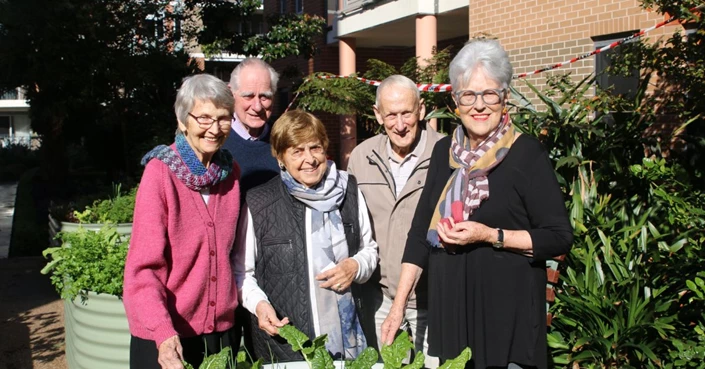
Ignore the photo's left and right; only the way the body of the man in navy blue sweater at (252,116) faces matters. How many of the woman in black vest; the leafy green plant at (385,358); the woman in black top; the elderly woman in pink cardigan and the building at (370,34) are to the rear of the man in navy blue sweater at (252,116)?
1

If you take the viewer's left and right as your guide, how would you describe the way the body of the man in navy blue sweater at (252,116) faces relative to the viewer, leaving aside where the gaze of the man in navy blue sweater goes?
facing the viewer

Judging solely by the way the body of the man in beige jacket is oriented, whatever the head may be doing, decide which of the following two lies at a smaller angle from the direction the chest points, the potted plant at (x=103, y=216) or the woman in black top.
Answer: the woman in black top

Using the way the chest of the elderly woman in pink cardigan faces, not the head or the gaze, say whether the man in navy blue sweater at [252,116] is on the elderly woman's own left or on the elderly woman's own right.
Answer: on the elderly woman's own left

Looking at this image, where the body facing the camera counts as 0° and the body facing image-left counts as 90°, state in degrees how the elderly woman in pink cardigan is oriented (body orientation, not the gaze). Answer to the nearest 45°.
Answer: approximately 315°

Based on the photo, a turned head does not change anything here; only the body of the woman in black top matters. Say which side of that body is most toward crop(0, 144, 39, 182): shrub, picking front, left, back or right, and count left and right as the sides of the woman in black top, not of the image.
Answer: right

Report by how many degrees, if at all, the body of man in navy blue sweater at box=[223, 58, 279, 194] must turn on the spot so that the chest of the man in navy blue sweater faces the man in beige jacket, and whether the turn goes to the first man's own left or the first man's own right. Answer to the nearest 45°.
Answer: approximately 90° to the first man's own left

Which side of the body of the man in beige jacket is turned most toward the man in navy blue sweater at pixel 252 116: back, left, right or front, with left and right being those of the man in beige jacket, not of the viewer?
right

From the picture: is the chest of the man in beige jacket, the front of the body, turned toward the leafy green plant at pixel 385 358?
yes

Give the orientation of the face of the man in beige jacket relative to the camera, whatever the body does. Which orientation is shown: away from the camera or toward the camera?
toward the camera

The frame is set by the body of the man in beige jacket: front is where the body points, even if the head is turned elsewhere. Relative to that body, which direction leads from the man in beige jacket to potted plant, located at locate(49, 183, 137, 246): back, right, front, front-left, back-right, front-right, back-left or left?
back-right

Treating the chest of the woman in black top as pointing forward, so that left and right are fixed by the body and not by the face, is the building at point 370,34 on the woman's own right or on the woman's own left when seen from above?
on the woman's own right

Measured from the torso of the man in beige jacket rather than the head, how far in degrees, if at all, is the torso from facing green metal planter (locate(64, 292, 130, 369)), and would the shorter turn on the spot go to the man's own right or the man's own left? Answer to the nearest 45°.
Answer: approximately 90° to the man's own right

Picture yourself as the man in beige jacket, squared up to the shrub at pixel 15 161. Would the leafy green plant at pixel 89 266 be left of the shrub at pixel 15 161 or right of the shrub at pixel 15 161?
left

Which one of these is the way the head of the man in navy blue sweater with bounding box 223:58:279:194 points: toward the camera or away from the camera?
toward the camera

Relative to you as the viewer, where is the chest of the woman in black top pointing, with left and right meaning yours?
facing the viewer and to the left of the viewer
